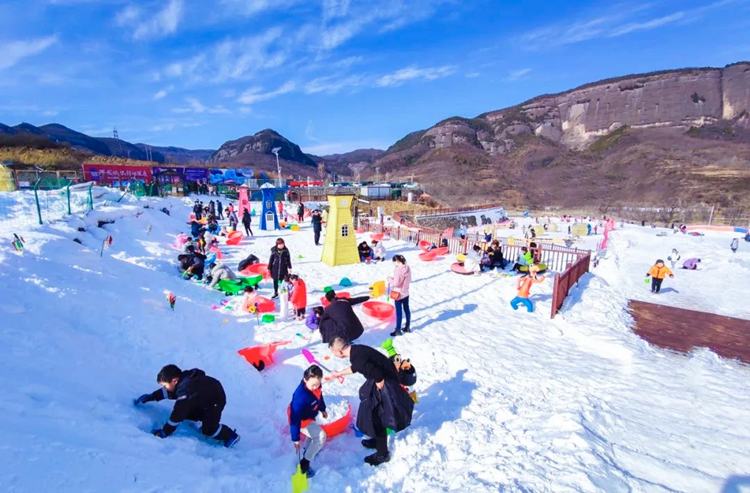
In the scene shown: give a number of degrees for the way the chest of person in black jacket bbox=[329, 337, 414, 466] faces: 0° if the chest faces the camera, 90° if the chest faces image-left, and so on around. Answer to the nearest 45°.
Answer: approximately 90°

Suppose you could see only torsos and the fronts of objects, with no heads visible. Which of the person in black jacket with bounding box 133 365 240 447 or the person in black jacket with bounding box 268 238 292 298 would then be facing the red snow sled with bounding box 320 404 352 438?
the person in black jacket with bounding box 268 238 292 298

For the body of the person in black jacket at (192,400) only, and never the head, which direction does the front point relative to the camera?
to the viewer's left

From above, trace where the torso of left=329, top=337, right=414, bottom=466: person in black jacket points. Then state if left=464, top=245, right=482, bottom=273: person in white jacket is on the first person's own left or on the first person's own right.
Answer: on the first person's own right

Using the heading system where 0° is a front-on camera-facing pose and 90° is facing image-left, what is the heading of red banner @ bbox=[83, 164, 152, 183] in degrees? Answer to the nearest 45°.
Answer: approximately 0°

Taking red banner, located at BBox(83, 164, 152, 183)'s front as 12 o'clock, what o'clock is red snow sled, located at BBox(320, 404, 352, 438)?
The red snow sled is roughly at 12 o'clock from the red banner.

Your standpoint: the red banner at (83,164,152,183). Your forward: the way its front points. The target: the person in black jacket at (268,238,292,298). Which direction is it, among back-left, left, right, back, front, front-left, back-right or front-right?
front

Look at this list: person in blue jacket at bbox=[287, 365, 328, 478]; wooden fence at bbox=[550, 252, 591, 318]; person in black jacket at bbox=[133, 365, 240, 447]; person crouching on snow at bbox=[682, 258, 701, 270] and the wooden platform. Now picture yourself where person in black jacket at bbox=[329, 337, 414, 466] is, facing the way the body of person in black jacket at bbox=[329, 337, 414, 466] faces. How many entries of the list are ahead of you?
2

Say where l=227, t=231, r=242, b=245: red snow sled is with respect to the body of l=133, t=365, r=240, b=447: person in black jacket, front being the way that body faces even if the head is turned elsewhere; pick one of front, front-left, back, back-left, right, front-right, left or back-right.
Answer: right

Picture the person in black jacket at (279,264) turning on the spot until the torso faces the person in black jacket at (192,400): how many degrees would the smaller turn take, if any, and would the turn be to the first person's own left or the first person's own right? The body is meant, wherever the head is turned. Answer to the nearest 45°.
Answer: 0° — they already face them

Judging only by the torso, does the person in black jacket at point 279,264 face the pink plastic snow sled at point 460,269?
no

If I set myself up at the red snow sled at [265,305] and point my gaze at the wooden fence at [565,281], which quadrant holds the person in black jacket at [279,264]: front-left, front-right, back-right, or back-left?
front-left

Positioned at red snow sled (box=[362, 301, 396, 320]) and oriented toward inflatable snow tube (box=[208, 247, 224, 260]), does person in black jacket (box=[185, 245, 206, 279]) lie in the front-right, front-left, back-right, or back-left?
front-left

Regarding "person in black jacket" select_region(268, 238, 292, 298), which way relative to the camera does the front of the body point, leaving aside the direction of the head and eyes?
toward the camera

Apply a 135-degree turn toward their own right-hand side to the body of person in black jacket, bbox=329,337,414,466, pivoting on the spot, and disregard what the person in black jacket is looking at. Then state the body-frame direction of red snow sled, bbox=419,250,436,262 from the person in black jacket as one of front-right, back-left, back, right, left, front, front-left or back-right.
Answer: front-left

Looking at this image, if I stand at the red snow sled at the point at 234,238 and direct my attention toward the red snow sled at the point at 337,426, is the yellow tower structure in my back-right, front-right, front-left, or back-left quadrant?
front-left

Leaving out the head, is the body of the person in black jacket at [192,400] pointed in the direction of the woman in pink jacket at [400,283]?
no

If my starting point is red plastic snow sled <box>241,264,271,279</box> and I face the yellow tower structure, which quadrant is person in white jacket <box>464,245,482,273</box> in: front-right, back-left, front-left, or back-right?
front-right
